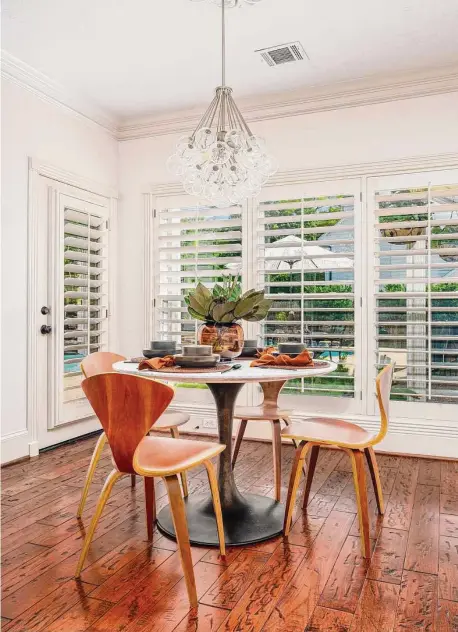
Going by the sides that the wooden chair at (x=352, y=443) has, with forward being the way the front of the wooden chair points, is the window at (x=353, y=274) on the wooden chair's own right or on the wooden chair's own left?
on the wooden chair's own right

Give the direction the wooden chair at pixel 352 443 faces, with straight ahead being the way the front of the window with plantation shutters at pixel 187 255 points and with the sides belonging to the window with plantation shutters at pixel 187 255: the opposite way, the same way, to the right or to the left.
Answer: to the right

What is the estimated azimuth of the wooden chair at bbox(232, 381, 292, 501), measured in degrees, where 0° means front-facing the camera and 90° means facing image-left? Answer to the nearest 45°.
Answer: approximately 45°

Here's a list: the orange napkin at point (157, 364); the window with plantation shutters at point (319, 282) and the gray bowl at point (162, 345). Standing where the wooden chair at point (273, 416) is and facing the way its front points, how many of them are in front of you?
2

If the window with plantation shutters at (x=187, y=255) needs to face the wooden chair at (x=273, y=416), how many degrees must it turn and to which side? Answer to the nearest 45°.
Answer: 0° — it already faces it

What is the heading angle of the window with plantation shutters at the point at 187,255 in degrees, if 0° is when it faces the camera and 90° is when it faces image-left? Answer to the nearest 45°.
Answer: approximately 0°

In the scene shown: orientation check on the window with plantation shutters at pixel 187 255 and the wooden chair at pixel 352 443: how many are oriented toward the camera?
1

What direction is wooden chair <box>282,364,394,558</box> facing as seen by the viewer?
to the viewer's left

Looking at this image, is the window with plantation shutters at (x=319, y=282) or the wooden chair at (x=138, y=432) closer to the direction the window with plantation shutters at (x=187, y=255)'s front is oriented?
the wooden chair

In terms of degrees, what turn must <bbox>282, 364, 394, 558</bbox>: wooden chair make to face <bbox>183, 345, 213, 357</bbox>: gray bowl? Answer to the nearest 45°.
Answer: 0° — it already faces it
